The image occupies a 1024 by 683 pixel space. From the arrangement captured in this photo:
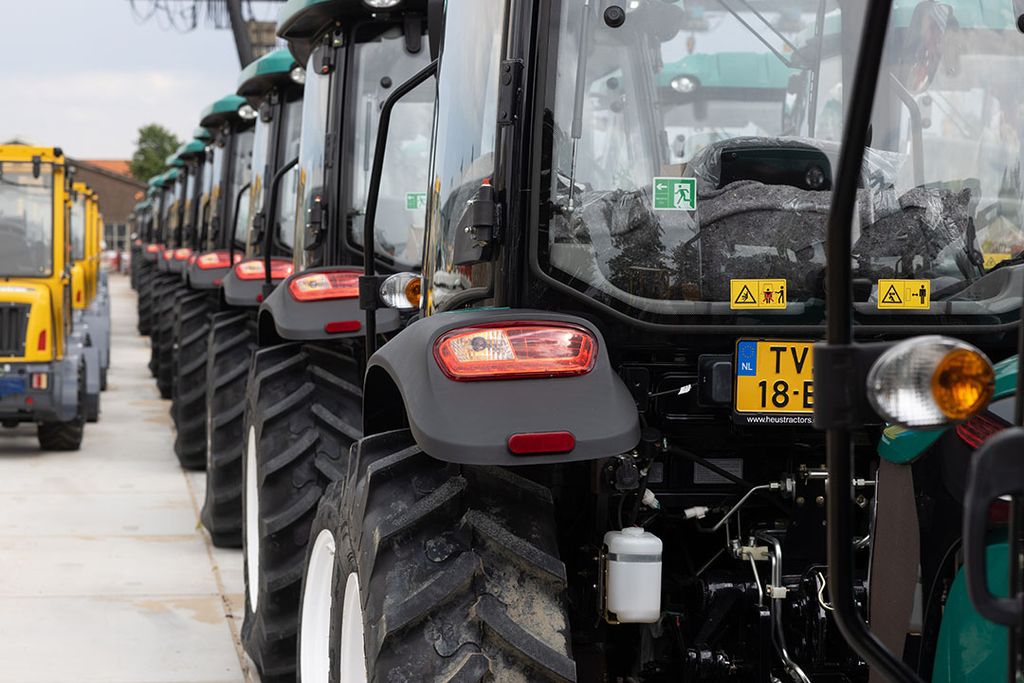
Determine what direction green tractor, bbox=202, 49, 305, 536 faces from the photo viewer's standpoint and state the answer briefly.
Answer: facing away from the viewer

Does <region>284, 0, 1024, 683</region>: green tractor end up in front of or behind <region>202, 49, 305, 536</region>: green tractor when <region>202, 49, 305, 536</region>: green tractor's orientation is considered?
behind

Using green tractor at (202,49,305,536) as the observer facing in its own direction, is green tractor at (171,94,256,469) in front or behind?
in front
